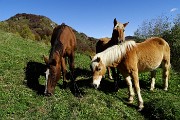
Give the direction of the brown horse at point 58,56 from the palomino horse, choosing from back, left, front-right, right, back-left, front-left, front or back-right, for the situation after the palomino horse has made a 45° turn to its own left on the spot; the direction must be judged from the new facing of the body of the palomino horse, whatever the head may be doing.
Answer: right

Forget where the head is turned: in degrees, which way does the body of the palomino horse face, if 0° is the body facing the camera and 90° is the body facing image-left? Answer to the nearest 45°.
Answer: approximately 45°
